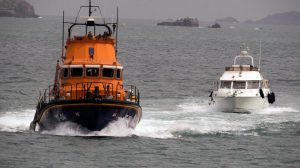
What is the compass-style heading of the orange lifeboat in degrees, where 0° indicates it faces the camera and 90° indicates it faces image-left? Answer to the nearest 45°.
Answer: approximately 0°
